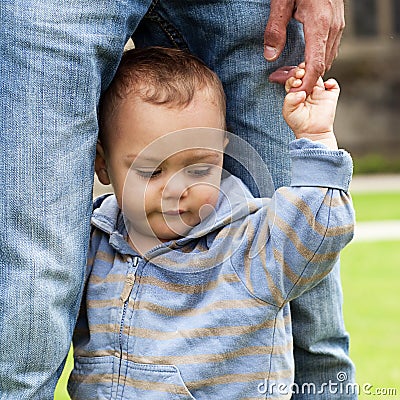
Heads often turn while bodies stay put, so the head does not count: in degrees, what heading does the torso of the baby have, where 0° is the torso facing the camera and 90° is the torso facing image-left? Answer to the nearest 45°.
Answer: approximately 45°
